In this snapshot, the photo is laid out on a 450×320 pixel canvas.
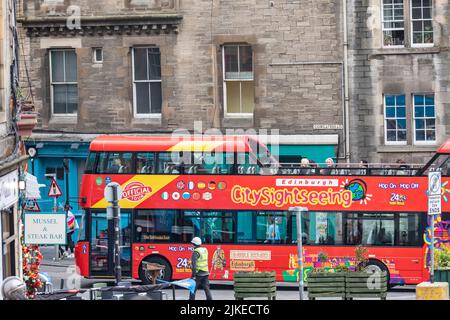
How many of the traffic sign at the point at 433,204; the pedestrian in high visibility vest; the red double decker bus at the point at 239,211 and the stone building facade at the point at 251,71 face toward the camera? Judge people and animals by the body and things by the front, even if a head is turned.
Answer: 2

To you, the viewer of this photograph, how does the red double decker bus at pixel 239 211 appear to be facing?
facing to the left of the viewer

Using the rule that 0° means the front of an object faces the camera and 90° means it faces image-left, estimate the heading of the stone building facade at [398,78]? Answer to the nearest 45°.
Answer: approximately 0°

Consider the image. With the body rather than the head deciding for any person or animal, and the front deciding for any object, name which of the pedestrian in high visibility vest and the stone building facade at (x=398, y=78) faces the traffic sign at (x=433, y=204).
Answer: the stone building facade

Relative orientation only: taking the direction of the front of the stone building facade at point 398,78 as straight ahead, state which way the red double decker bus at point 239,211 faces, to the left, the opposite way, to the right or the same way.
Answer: to the right

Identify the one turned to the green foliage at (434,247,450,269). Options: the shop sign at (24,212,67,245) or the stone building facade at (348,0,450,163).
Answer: the stone building facade

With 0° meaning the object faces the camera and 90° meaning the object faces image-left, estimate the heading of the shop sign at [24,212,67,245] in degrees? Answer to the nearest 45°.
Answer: approximately 0°
